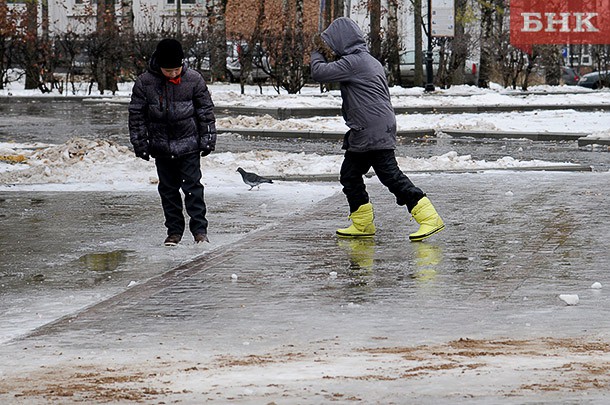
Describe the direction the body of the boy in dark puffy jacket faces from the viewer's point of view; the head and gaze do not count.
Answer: toward the camera

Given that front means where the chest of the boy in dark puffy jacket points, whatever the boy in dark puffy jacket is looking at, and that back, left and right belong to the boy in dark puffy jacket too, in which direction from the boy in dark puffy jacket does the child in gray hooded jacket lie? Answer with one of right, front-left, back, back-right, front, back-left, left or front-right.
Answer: left

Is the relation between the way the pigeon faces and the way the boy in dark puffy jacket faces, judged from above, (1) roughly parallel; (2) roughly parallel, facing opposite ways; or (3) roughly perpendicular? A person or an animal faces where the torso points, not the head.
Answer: roughly perpendicular

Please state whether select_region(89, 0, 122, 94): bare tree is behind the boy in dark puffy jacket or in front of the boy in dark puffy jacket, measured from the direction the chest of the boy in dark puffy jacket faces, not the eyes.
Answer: behind

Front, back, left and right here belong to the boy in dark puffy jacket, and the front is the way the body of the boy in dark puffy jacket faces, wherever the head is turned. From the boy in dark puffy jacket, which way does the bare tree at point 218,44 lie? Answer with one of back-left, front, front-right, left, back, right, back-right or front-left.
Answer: back

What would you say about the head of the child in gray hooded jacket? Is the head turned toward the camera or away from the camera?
away from the camera

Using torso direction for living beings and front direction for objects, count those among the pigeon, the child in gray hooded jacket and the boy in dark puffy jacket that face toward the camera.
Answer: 1

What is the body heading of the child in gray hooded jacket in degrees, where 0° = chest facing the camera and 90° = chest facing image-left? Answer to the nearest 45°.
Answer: approximately 90°
